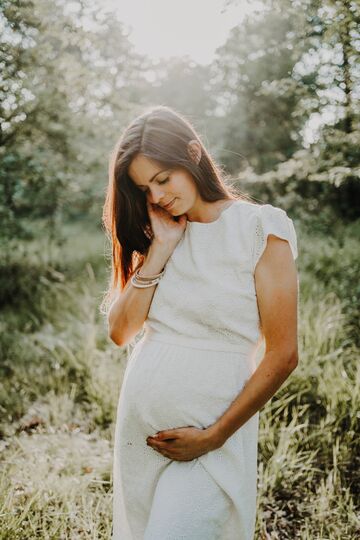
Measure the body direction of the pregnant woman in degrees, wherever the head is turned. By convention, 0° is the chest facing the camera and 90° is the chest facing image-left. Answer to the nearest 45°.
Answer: approximately 45°
